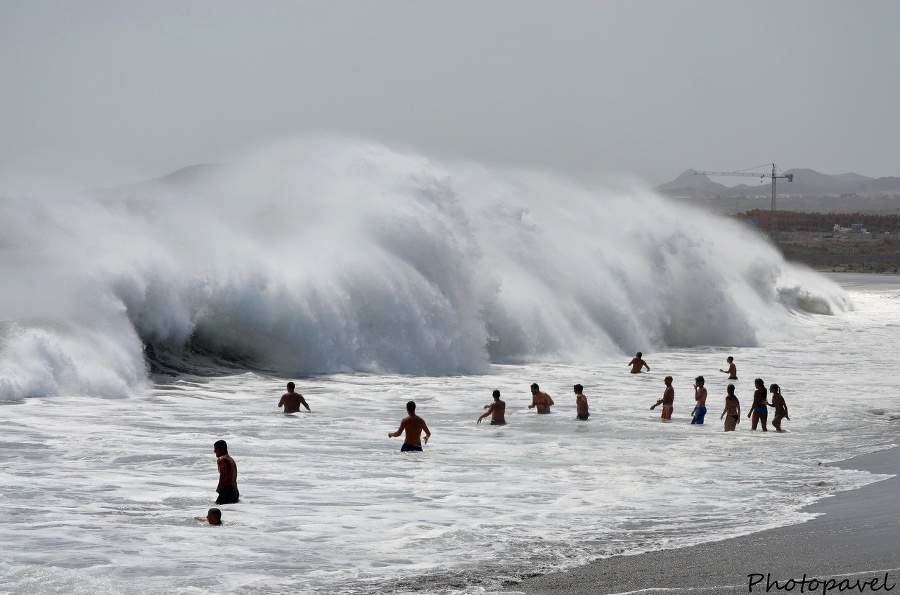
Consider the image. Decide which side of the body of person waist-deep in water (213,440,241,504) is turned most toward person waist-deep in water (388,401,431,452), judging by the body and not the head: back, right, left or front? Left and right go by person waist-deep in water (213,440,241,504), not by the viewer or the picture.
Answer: right

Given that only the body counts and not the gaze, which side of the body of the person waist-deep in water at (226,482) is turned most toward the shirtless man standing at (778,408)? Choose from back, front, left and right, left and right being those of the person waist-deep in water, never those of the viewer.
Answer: right

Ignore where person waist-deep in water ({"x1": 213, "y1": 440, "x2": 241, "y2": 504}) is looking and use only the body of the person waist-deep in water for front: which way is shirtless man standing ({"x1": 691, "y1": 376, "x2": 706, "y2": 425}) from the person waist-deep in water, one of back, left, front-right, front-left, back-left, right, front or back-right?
right

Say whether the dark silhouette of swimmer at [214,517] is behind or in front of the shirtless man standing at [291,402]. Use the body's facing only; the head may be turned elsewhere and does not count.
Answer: behind

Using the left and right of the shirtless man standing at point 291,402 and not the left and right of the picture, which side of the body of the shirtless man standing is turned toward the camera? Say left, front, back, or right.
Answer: back

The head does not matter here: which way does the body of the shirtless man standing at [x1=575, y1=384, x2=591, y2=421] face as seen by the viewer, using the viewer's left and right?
facing away from the viewer and to the left of the viewer

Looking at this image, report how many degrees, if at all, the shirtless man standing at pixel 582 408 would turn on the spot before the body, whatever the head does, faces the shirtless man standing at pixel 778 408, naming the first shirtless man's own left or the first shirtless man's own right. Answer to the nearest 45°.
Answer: approximately 135° to the first shirtless man's own right
